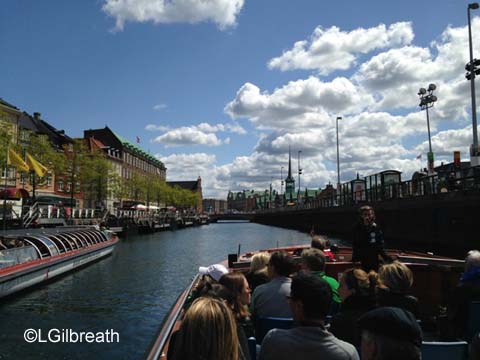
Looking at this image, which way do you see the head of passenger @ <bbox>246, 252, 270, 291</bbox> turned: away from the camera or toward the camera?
away from the camera

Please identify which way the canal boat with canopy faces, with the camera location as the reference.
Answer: facing away from the viewer and to the right of the viewer

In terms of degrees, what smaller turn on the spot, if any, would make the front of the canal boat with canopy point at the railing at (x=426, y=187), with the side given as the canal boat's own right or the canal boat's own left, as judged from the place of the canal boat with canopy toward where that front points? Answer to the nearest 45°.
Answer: approximately 45° to the canal boat's own right

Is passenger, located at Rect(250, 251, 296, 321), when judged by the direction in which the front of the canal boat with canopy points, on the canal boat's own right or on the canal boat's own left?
on the canal boat's own right

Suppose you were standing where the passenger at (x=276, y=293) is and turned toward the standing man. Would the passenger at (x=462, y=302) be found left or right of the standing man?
right

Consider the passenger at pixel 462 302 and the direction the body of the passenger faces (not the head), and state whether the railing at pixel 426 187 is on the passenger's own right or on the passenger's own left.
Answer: on the passenger's own right
